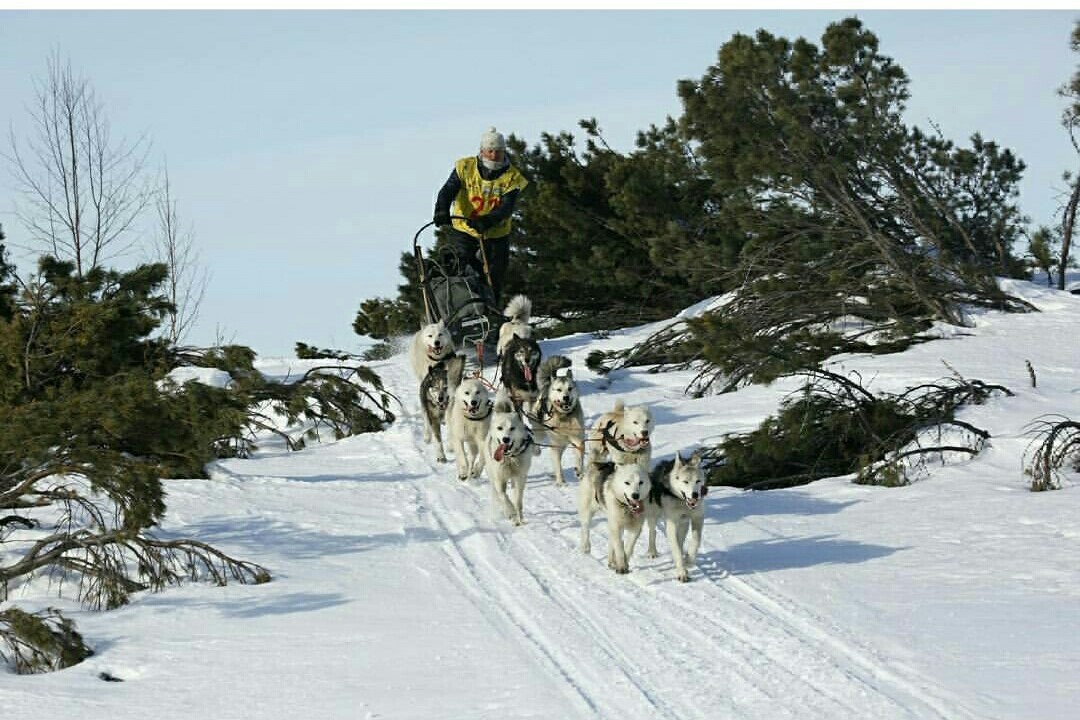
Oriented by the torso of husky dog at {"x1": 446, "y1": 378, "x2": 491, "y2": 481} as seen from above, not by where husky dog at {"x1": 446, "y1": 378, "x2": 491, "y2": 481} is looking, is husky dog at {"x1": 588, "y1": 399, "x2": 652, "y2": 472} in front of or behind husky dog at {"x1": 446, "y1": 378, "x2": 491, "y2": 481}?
in front

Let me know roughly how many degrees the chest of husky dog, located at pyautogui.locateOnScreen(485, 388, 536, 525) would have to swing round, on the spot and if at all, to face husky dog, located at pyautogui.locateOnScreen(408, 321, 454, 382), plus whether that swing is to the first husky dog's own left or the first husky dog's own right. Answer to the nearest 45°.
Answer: approximately 180°

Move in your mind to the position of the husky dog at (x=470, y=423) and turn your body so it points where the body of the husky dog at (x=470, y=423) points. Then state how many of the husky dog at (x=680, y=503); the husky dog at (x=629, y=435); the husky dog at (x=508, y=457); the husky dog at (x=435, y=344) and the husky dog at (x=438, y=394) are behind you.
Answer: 2

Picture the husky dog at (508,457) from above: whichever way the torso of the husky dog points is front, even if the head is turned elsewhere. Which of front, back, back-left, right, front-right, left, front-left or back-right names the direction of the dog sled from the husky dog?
back

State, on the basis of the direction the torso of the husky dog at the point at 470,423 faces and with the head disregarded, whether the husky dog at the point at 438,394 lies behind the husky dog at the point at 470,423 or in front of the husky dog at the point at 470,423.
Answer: behind

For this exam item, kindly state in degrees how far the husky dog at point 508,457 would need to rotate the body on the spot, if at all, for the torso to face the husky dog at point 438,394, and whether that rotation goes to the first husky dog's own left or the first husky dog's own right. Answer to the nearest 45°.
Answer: approximately 180°

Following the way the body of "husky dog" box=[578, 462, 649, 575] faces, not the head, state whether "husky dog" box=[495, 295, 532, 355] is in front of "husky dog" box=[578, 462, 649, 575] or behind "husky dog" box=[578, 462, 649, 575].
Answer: behind

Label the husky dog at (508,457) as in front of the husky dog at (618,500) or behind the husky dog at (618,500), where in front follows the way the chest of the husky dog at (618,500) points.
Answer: behind

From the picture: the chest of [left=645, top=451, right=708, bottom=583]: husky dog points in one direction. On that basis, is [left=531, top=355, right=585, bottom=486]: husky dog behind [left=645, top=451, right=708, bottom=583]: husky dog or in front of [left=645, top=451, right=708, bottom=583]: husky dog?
behind

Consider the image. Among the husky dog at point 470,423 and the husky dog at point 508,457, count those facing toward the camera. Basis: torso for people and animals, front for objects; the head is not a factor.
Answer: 2

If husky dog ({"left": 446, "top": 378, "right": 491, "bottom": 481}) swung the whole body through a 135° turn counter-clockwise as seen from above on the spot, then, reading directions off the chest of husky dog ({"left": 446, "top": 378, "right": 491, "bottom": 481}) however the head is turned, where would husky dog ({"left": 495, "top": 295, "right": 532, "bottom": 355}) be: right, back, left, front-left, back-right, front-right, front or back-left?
front-left

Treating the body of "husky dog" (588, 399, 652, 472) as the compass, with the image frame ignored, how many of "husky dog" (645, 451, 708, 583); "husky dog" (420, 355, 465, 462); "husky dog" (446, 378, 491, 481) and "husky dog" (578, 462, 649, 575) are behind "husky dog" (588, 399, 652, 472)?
2

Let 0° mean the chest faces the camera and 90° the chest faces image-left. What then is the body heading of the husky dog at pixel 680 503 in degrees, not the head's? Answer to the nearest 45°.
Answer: approximately 315°
